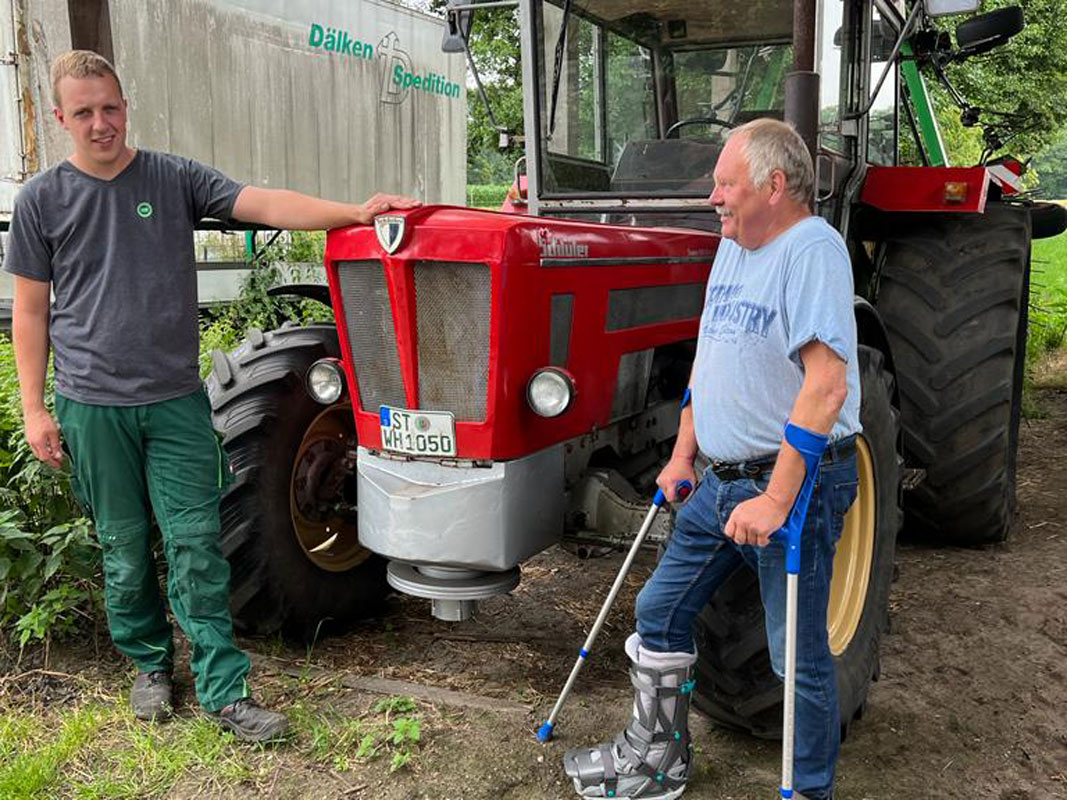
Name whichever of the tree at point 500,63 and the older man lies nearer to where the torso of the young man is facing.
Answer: the older man

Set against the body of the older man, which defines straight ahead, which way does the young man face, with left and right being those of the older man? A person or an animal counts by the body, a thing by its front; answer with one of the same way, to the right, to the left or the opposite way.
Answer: to the left

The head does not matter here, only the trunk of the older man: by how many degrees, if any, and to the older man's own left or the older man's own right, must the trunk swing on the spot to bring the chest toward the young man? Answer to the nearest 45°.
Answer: approximately 45° to the older man's own right

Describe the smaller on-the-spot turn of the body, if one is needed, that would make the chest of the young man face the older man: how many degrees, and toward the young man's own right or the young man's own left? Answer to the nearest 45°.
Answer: approximately 45° to the young man's own left

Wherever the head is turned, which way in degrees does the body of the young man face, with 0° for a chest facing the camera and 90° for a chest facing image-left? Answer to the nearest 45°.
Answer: approximately 0°

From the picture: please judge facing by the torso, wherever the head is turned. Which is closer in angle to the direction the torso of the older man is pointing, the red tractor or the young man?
the young man

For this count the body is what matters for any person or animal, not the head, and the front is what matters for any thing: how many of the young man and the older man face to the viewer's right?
0

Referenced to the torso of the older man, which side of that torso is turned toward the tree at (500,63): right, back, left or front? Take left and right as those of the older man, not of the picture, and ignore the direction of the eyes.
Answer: right

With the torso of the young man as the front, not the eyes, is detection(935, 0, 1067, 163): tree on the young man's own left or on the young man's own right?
on the young man's own left

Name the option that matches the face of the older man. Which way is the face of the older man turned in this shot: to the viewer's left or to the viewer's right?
to the viewer's left
